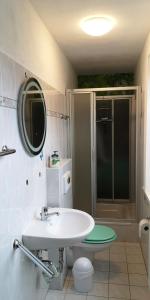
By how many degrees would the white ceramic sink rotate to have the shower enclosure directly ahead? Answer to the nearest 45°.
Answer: approximately 90° to its left

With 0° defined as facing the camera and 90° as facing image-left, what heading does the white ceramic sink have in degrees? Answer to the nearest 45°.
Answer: approximately 270°

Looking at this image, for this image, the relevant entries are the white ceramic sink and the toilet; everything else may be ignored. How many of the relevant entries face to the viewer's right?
2

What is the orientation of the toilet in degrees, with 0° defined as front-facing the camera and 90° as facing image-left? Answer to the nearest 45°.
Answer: approximately 270°

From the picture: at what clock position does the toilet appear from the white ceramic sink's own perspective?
The toilet is roughly at 10 o'clock from the white ceramic sink.
